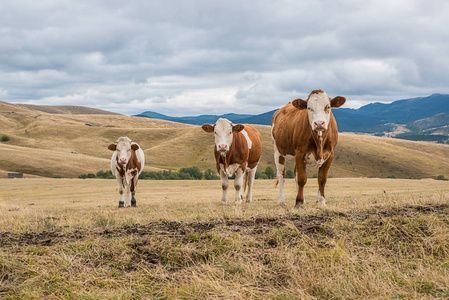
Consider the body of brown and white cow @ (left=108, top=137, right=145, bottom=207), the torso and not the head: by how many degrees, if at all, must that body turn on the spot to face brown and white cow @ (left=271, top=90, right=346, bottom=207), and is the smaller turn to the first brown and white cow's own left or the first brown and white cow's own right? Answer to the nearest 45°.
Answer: approximately 45° to the first brown and white cow's own left

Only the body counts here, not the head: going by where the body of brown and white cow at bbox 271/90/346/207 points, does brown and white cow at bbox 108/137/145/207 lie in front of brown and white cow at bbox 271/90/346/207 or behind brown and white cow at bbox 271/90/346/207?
behind

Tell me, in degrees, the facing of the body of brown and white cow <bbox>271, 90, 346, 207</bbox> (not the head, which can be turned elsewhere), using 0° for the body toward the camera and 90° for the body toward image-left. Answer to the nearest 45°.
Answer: approximately 315°

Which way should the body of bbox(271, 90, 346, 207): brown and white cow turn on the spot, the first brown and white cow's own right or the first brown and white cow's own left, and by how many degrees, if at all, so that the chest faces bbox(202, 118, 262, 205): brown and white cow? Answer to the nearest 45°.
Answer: approximately 180°

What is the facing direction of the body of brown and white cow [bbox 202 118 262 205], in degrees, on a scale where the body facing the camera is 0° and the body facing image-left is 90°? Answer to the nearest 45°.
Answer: approximately 45°
